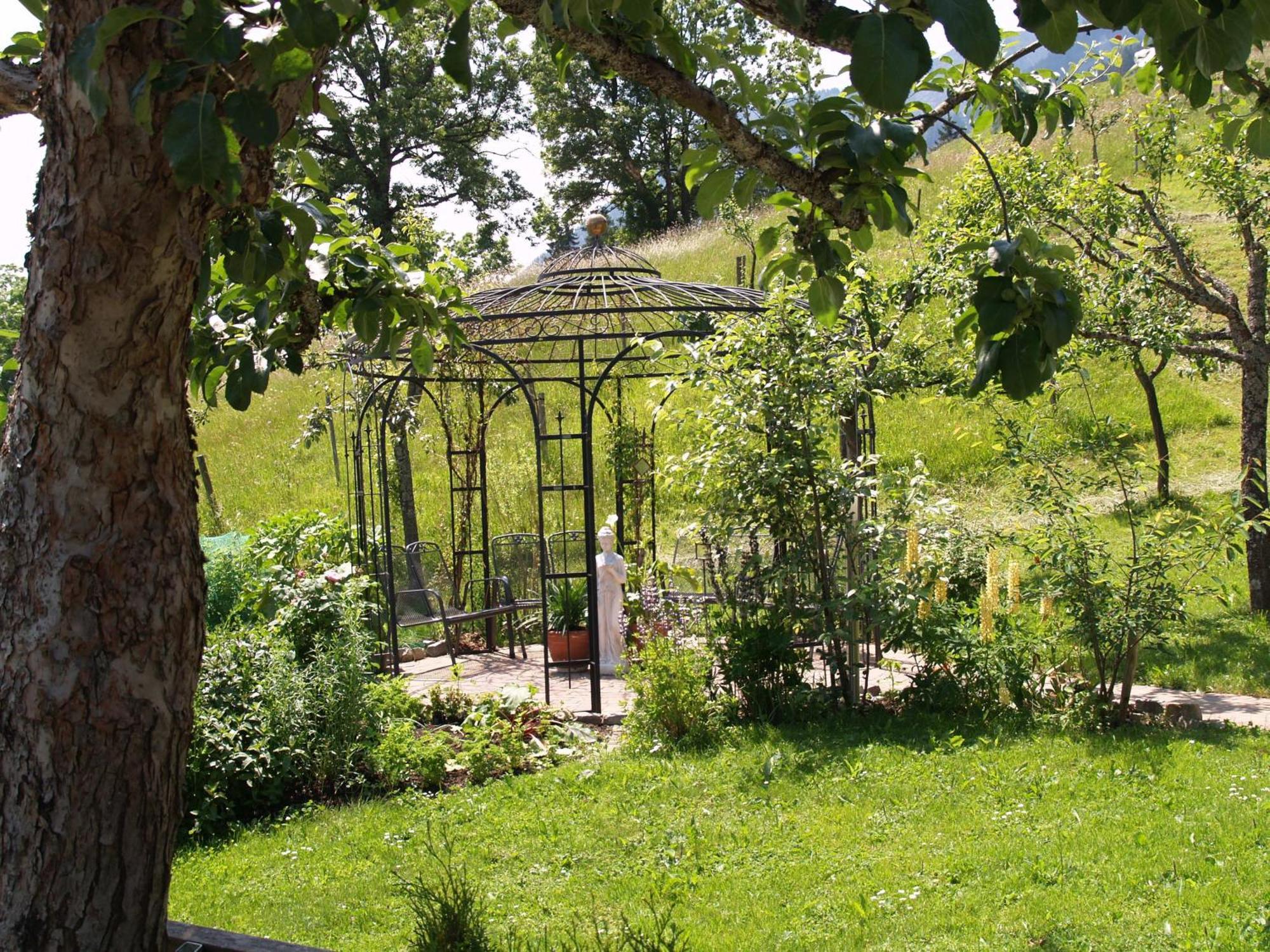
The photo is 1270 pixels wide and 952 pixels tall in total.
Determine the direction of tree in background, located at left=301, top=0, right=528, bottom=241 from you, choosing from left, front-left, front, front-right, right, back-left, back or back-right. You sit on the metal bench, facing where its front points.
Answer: back-left

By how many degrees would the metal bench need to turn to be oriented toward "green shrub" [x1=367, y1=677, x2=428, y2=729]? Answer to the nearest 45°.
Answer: approximately 45° to its right

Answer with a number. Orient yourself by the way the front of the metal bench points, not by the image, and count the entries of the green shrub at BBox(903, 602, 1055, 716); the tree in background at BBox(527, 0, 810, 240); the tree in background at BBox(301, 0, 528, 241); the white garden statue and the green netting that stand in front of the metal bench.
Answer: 2

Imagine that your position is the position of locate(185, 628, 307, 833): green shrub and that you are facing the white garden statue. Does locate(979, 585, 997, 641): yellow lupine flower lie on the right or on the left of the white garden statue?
right

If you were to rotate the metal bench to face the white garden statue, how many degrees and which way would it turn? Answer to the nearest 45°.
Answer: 0° — it already faces it

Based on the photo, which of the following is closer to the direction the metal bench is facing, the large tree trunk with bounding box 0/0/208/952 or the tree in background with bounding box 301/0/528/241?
the large tree trunk

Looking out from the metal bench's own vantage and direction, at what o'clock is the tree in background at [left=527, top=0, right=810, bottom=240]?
The tree in background is roughly at 8 o'clock from the metal bench.

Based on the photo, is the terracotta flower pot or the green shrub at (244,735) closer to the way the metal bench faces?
the terracotta flower pot

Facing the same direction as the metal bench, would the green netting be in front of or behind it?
behind

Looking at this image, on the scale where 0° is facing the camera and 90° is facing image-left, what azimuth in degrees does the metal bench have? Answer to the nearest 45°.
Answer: approximately 315°

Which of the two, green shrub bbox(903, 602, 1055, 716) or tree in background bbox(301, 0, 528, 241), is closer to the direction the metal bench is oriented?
the green shrub
